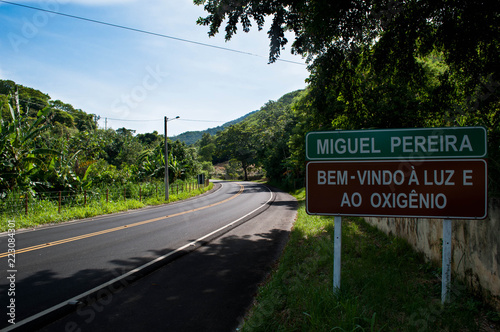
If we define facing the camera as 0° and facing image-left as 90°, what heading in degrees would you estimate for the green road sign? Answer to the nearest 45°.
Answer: approximately 0°

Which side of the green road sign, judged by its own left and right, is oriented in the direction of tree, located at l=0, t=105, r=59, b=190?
right

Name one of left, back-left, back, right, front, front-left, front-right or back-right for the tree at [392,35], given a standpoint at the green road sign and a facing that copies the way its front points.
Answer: back
